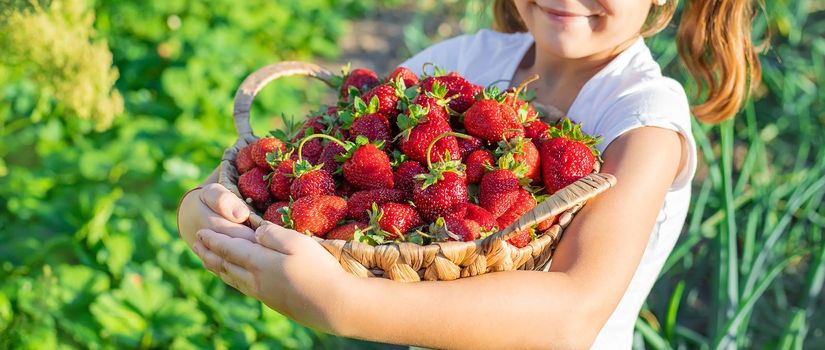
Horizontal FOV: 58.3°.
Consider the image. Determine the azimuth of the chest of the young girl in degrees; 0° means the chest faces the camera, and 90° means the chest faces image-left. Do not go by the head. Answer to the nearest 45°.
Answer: approximately 45°
